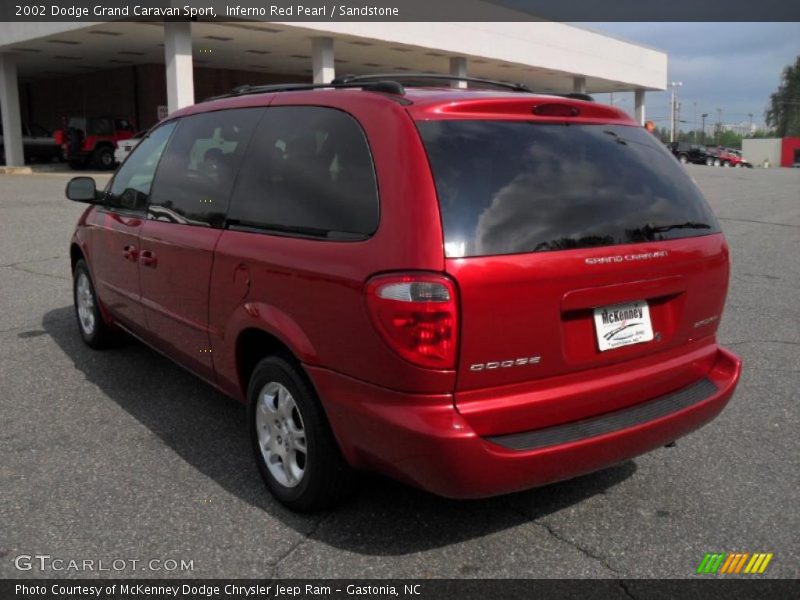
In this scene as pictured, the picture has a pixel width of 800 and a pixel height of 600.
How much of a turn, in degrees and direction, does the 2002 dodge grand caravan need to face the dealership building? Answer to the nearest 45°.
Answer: approximately 45° to its right

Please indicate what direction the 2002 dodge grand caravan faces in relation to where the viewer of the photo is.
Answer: facing away from the viewer and to the left of the viewer
